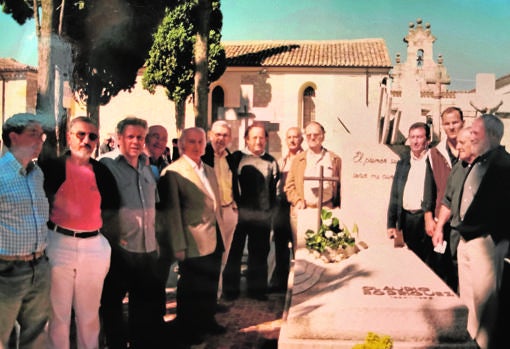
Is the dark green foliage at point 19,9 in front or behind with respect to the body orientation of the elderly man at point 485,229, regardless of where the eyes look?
in front

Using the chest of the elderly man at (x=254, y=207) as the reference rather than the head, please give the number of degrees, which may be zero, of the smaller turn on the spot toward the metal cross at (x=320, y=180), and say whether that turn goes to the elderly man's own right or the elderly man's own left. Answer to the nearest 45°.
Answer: approximately 90° to the elderly man's own left

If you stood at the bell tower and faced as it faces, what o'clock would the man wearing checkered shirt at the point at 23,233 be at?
The man wearing checkered shirt is roughly at 1 o'clock from the bell tower.

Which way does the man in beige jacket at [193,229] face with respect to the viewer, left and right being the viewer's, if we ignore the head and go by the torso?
facing the viewer and to the right of the viewer

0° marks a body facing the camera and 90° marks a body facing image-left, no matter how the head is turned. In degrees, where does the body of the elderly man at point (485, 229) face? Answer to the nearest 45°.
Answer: approximately 45°
